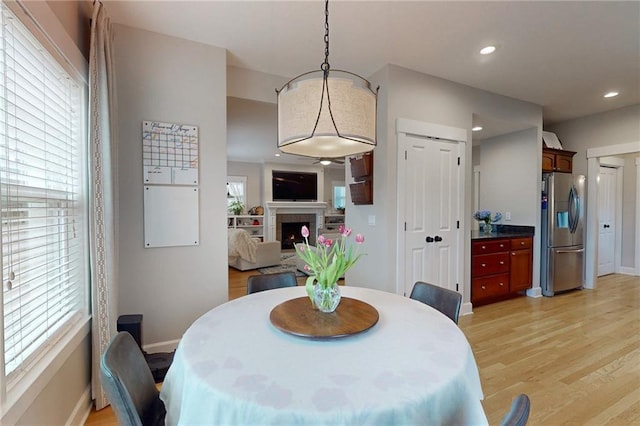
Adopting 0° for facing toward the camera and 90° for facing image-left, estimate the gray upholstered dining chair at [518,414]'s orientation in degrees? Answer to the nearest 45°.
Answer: approximately 135°

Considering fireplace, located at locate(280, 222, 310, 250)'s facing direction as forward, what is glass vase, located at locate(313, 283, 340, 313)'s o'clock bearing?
The glass vase is roughly at 12 o'clock from the fireplace.

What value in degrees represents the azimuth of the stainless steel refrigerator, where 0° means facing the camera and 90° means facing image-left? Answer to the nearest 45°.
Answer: approximately 315°

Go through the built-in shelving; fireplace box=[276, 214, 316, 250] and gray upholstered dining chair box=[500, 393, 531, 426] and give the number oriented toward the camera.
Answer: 2

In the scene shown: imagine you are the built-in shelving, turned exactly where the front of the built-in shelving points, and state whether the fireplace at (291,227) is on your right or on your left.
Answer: on your left

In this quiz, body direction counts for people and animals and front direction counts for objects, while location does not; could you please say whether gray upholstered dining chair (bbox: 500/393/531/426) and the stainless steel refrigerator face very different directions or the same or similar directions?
very different directions

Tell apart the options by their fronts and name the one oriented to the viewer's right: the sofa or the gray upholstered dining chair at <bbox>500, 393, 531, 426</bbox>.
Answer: the sofa

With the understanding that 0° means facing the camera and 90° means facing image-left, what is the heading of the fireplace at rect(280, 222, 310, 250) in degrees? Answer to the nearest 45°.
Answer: approximately 0°

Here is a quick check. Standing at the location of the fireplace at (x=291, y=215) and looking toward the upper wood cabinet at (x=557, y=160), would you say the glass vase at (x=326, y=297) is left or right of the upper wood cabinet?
right

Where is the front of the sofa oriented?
to the viewer's right

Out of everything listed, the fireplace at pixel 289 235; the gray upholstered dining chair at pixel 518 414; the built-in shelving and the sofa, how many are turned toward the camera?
2
